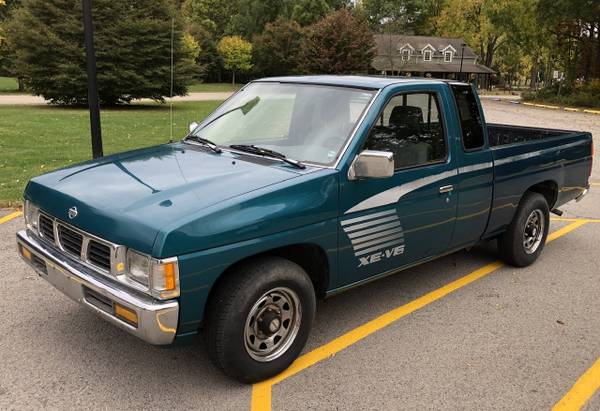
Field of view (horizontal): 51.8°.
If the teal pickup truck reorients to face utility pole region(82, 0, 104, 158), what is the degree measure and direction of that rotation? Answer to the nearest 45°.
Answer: approximately 90° to its right

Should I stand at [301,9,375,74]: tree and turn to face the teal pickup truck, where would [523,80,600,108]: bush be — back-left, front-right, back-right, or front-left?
front-left

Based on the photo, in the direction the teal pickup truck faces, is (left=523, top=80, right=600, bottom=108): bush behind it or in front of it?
behind

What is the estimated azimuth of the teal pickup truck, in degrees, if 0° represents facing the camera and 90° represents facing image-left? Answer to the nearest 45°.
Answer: approximately 45°

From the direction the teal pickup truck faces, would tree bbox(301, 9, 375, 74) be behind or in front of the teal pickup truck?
behind
